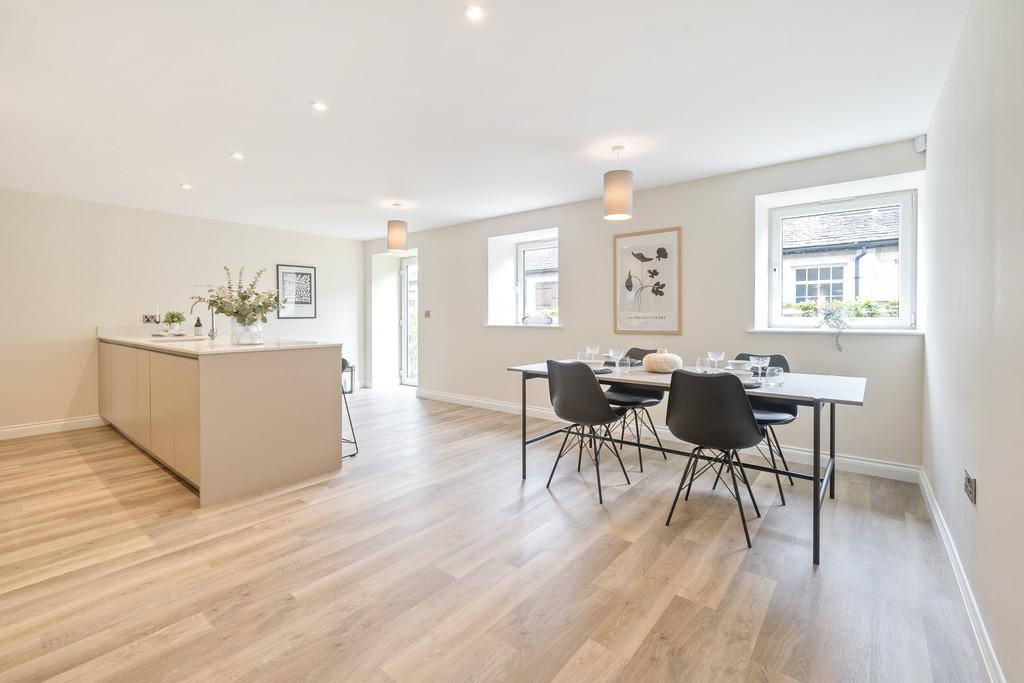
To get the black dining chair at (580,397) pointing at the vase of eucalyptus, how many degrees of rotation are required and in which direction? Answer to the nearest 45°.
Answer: approximately 135° to its left

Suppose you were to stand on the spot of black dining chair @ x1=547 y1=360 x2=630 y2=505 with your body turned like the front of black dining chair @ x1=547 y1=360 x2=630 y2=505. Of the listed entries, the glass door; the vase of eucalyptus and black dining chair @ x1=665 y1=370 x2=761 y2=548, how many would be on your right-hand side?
1

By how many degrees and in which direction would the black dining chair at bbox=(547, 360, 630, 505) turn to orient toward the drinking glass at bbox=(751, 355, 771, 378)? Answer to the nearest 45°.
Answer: approximately 45° to its right

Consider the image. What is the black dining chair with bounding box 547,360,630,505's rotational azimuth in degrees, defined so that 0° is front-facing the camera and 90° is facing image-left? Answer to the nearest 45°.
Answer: approximately 225°

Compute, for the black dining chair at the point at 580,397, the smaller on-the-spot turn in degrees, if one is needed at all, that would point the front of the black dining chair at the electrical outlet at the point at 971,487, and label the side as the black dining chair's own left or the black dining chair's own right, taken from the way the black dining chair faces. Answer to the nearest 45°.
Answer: approximately 90° to the black dining chair's own right

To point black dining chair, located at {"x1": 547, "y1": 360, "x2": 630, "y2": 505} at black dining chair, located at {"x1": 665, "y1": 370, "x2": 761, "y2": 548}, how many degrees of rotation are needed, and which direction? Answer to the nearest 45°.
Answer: approximately 90° to its right

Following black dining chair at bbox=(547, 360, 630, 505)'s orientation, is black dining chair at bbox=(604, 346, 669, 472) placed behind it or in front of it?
in front

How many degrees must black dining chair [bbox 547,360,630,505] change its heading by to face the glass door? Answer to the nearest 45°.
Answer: approximately 90° to its left

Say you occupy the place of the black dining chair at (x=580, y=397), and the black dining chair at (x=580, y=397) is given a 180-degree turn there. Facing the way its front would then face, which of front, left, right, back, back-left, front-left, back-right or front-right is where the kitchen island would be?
front-right

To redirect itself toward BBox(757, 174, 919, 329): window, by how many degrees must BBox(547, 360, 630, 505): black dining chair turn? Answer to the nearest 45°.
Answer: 0° — it already faces it
